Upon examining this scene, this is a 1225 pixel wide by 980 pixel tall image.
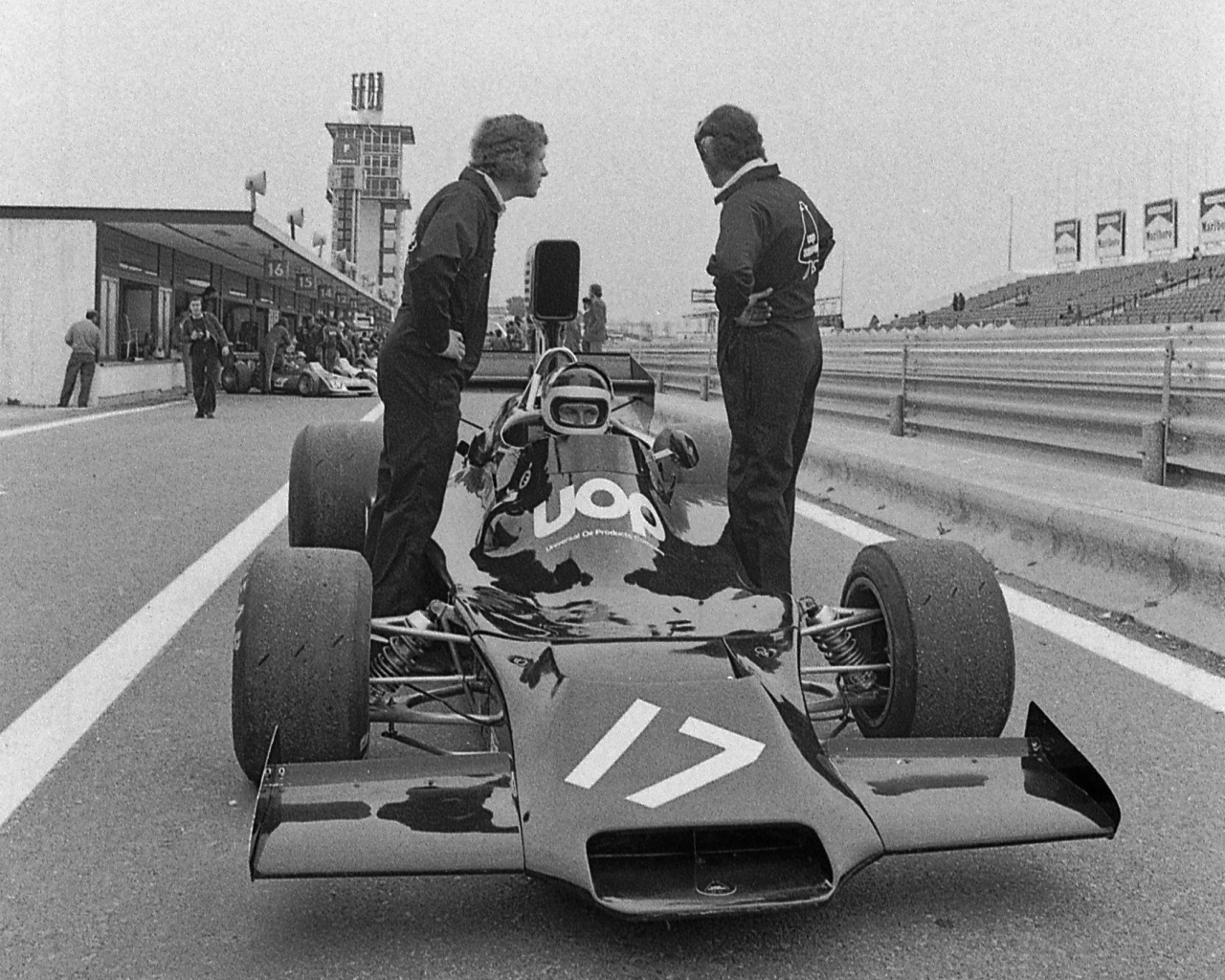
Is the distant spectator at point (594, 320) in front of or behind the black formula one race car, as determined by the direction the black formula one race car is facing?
behind

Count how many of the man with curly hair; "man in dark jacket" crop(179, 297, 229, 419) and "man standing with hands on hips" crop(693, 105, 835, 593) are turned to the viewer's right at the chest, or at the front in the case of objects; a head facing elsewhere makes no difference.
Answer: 1

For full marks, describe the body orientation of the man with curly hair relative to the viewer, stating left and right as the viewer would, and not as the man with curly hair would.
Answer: facing to the right of the viewer

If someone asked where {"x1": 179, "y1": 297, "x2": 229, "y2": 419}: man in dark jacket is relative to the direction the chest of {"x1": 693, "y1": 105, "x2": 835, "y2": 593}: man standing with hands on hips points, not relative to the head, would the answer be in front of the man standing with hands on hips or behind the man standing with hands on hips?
in front

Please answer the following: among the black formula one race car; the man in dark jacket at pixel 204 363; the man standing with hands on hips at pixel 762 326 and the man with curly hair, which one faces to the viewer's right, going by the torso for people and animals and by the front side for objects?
the man with curly hair

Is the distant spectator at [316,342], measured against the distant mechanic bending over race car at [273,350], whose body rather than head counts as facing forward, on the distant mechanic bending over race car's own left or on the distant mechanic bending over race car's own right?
on the distant mechanic bending over race car's own left

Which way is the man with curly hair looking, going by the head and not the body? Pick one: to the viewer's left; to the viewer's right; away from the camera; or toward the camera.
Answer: to the viewer's right

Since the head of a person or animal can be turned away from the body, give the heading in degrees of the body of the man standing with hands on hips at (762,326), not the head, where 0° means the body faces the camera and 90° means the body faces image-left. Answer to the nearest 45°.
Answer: approximately 135°

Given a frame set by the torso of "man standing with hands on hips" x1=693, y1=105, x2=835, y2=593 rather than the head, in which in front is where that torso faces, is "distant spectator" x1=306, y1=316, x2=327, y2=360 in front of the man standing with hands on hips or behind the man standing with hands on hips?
in front

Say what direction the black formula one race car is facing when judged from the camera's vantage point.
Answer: facing the viewer

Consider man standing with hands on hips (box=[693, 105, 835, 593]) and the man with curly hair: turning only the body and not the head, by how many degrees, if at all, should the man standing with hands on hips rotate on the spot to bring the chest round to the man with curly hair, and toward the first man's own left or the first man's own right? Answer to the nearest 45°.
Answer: approximately 90° to the first man's own left

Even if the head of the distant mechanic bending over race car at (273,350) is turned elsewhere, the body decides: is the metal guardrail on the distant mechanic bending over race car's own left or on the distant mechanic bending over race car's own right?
on the distant mechanic bending over race car's own right

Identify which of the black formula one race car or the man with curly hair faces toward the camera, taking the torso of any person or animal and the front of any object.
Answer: the black formula one race car

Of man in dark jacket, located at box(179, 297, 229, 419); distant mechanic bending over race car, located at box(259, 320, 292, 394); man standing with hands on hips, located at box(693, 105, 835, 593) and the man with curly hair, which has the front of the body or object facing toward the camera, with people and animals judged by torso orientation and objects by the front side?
the man in dark jacket
